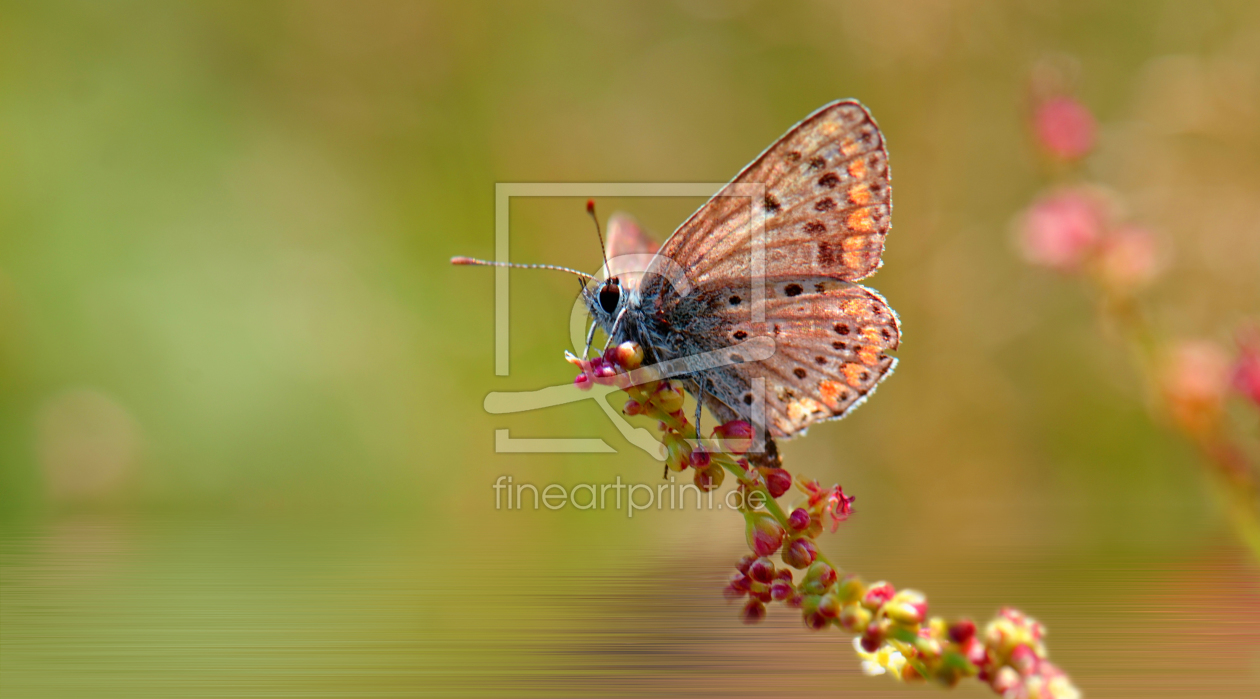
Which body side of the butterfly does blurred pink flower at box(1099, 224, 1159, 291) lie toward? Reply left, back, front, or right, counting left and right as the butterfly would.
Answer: back

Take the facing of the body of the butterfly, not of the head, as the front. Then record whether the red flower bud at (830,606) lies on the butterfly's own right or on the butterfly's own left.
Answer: on the butterfly's own left

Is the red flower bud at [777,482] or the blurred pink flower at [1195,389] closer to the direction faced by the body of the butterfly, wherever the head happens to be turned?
the red flower bud

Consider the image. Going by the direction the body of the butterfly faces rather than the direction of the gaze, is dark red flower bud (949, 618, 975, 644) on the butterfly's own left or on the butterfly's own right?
on the butterfly's own left

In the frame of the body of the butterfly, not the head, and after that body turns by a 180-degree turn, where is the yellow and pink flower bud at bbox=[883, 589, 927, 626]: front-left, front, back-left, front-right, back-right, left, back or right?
front

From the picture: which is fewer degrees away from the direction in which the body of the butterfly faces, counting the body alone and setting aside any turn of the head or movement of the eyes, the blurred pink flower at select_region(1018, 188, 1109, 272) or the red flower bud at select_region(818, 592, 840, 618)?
the red flower bud

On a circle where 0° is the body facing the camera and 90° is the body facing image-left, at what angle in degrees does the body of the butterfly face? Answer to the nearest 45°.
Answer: approximately 90°

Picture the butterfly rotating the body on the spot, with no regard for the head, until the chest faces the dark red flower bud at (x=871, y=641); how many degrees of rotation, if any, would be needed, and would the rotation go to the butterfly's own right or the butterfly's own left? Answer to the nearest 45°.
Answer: approximately 90° to the butterfly's own left

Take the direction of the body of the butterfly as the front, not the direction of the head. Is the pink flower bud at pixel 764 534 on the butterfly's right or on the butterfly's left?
on the butterfly's left

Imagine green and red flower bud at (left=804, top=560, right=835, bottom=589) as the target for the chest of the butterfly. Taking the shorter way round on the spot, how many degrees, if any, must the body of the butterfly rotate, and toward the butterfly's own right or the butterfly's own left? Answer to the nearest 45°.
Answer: approximately 180°
